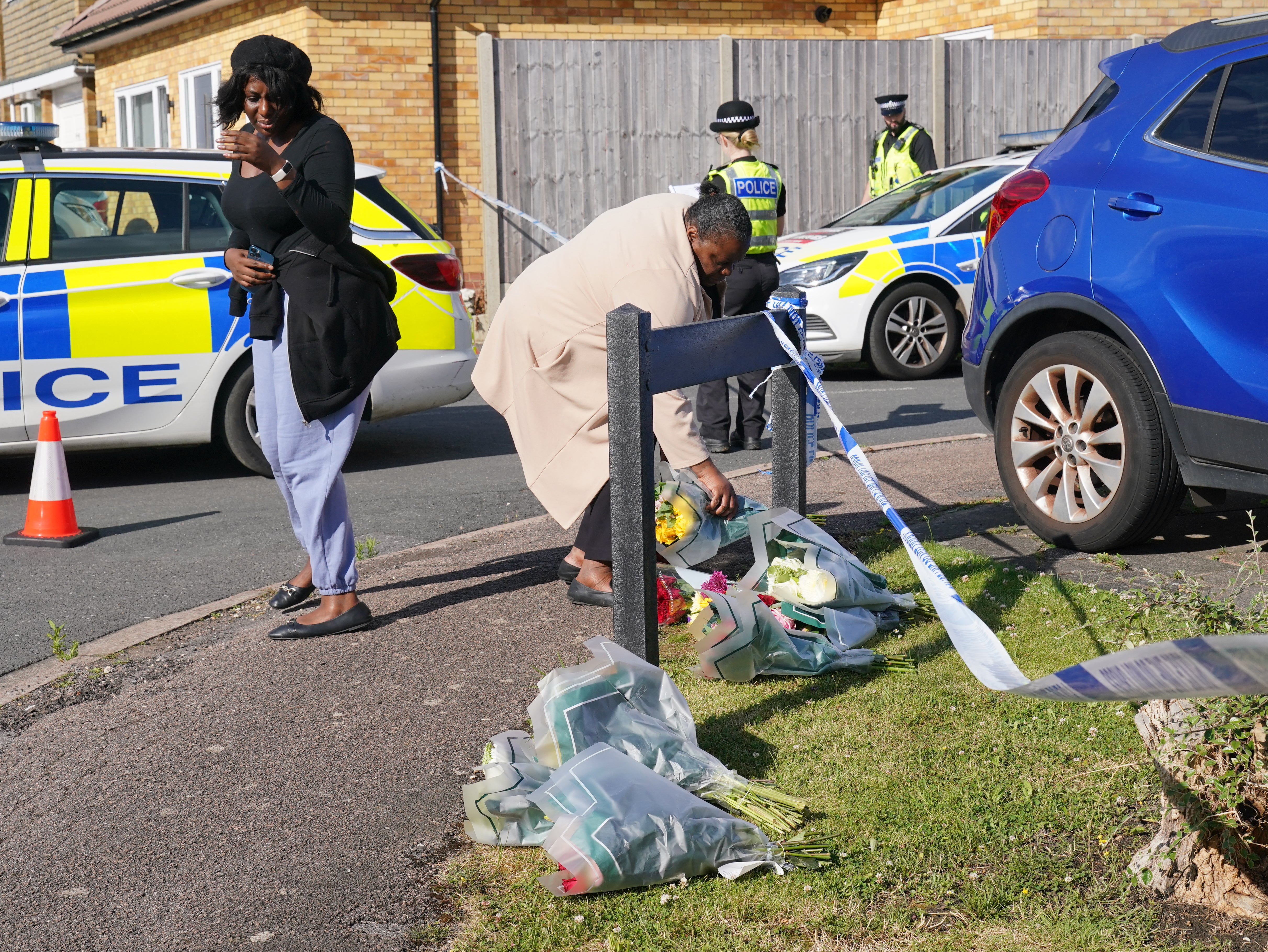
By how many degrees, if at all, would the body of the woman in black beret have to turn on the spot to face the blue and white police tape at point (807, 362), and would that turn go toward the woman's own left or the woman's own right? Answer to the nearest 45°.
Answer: approximately 135° to the woman's own left

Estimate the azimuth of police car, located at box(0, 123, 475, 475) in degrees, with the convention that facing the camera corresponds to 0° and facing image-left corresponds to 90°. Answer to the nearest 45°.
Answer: approximately 90°

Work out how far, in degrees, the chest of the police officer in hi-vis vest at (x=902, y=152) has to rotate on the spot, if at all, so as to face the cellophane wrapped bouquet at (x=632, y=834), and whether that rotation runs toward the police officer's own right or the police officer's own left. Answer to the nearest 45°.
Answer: approximately 45° to the police officer's own left

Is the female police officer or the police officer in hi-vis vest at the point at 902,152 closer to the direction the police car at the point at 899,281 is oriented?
the female police officer
